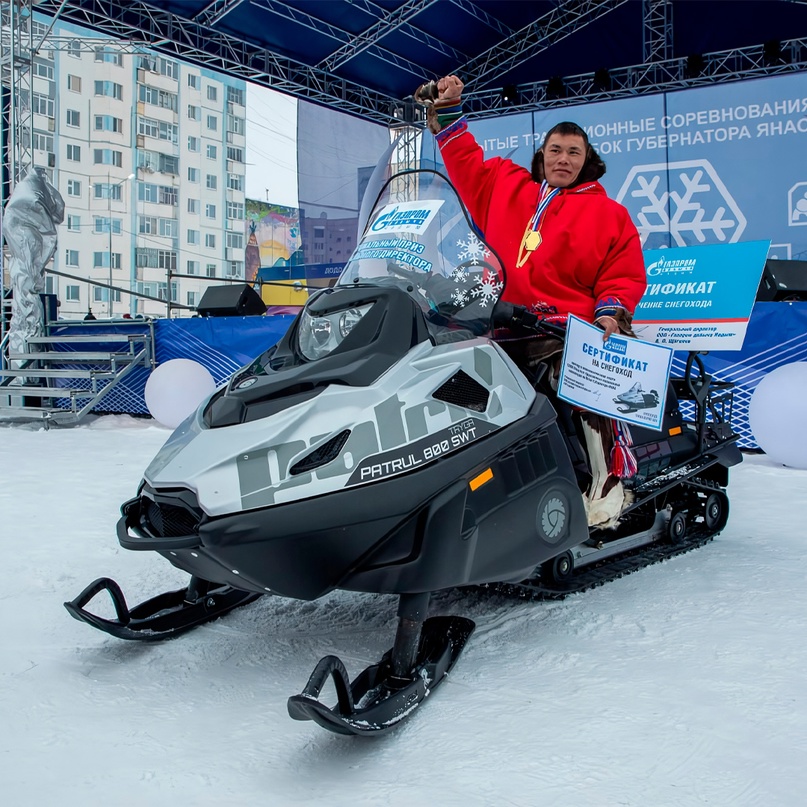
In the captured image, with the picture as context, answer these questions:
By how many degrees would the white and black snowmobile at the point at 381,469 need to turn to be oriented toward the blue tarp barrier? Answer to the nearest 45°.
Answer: approximately 135° to its right

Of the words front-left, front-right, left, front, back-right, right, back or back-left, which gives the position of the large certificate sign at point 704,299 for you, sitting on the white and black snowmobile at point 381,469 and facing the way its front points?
back

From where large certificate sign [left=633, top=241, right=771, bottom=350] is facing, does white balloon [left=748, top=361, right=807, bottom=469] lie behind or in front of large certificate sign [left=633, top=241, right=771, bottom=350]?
behind

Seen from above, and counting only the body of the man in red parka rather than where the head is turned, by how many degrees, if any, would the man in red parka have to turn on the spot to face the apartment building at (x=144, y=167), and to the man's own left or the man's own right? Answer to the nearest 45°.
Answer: approximately 90° to the man's own right

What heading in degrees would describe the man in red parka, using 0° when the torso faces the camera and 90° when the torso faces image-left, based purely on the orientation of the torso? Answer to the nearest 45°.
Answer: approximately 45°

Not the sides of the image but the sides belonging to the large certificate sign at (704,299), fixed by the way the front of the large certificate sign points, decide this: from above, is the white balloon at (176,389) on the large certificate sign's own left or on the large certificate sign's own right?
on the large certificate sign's own right

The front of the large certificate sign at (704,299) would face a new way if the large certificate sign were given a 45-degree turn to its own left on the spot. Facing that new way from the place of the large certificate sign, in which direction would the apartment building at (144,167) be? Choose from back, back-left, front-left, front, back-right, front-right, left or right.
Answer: back

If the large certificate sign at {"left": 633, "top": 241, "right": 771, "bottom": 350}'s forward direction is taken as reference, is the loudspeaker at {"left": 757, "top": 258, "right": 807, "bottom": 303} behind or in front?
behind

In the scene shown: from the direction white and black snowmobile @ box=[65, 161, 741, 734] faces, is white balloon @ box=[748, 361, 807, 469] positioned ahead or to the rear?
to the rear

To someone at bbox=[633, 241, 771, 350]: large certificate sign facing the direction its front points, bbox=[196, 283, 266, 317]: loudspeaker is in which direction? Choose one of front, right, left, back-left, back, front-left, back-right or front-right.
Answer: back-right
